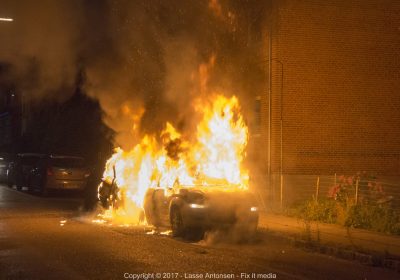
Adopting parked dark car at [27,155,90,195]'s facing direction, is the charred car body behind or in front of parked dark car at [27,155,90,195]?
behind

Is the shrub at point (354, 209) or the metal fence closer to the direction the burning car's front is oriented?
the shrub

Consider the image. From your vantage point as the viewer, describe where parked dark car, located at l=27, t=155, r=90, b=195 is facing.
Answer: facing away from the viewer and to the left of the viewer

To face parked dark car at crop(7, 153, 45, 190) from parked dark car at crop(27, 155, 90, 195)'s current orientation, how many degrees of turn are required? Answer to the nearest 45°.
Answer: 0° — it already faces it

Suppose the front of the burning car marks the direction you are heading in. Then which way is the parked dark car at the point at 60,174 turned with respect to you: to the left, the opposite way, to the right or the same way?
the opposite way

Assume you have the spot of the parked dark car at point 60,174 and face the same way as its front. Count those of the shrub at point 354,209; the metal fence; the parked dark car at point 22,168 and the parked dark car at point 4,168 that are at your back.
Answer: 2

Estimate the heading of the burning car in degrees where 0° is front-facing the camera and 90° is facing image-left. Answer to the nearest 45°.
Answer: approximately 315°

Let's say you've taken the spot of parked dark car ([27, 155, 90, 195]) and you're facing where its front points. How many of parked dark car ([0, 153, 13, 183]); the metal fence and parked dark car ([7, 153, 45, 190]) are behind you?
1

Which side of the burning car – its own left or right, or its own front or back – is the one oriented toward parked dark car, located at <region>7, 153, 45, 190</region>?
back

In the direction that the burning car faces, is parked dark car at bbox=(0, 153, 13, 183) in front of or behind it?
behind

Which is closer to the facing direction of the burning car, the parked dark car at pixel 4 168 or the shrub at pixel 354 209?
the shrub

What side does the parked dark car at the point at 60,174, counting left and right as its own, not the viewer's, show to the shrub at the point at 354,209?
back

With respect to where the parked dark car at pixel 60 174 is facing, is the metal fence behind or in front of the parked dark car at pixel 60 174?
behind

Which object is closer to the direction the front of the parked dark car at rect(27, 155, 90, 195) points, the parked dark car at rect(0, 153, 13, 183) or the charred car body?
the parked dark car
